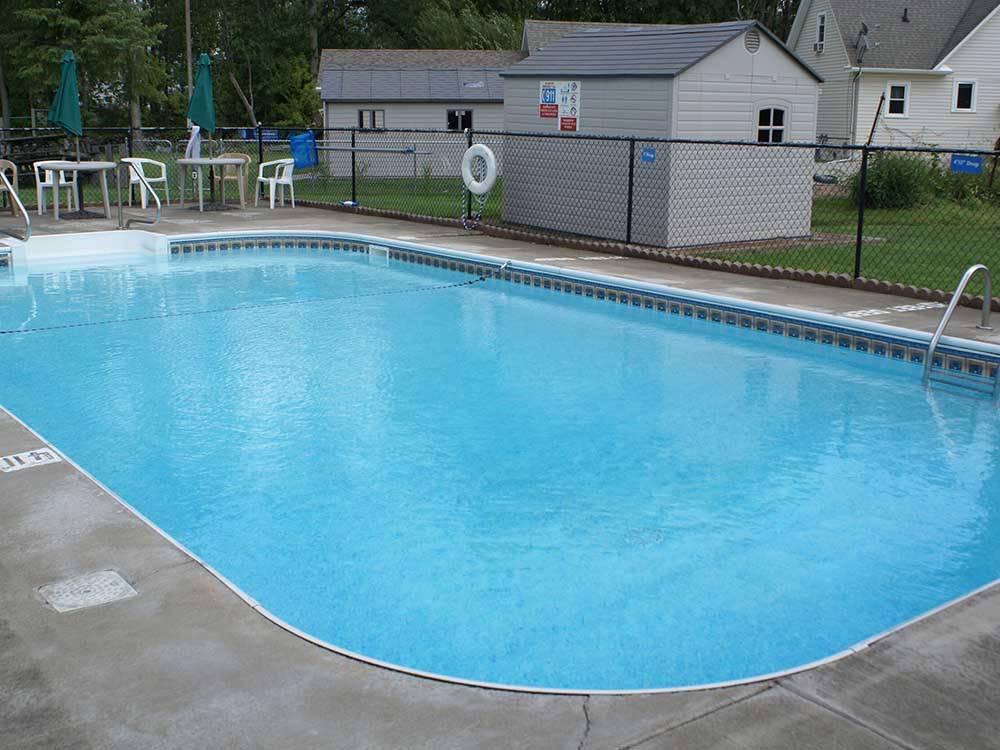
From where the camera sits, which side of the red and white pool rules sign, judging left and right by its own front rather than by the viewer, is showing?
front

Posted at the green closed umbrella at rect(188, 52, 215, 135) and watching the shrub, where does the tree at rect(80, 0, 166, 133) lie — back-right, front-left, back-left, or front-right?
back-left

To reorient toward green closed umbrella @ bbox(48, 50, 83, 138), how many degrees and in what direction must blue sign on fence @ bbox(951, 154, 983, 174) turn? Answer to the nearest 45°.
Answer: approximately 90° to its right

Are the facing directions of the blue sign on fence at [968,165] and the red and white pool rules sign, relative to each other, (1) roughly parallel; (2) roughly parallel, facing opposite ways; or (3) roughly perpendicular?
roughly parallel

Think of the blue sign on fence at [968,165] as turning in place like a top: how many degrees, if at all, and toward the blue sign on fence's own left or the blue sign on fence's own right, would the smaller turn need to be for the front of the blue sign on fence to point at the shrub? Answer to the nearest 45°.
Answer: approximately 180°

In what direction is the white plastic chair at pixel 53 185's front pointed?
to the viewer's right

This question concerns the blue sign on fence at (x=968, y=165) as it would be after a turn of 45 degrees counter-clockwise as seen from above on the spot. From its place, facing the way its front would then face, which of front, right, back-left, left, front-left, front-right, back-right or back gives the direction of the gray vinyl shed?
back

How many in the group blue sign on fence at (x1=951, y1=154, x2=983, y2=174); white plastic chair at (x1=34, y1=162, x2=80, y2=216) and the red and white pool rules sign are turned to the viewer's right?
1

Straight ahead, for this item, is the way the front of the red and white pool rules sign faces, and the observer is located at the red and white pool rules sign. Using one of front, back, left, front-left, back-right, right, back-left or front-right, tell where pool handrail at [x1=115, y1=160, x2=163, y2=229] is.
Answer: right

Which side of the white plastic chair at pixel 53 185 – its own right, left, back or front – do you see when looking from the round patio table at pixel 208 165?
front

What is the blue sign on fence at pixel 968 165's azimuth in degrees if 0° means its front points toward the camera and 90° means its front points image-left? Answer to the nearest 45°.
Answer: approximately 0°

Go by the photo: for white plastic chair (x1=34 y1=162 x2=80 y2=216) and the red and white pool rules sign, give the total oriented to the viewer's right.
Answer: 1
